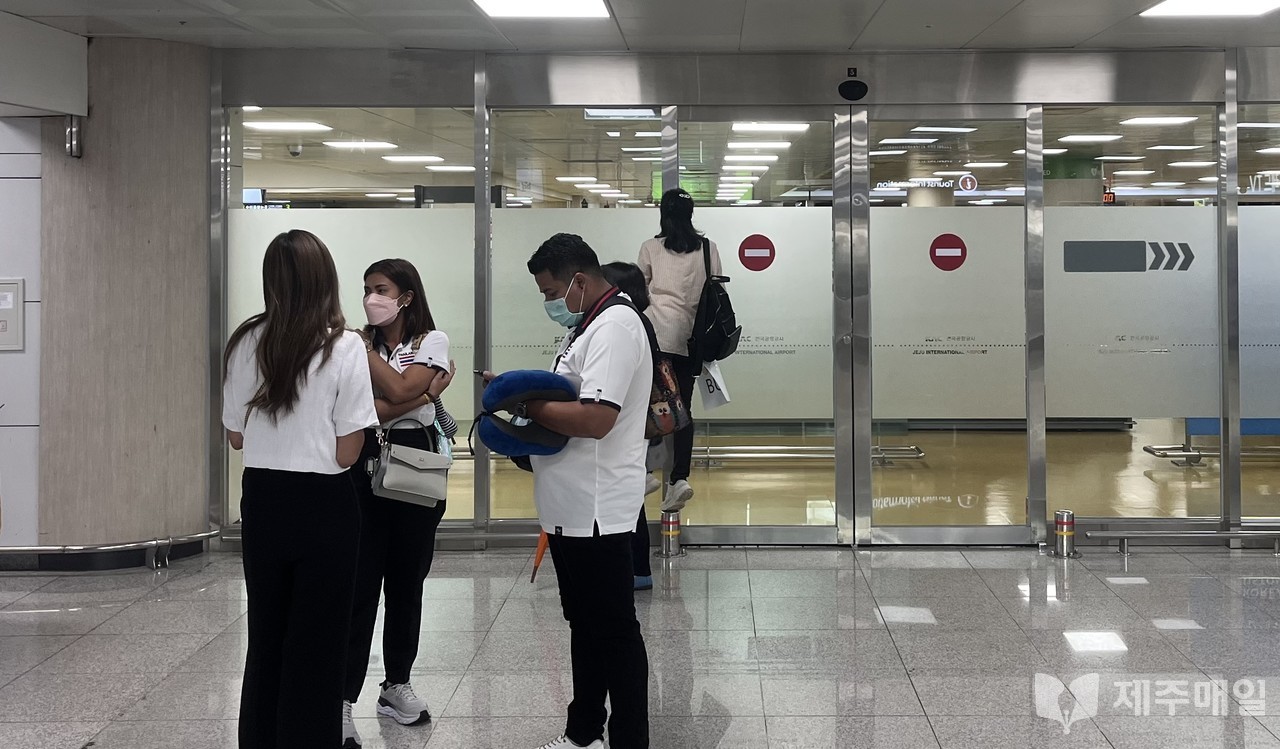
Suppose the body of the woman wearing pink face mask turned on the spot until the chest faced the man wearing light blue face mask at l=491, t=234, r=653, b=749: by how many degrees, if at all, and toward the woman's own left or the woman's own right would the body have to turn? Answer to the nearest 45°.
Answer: approximately 90° to the woman's own left

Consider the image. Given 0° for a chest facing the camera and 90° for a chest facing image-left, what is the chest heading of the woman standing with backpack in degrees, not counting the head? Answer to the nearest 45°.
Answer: approximately 180°

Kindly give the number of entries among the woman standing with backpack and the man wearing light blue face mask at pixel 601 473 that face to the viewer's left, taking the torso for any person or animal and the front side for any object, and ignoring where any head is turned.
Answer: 1

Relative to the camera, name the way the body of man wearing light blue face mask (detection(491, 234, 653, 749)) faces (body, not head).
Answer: to the viewer's left

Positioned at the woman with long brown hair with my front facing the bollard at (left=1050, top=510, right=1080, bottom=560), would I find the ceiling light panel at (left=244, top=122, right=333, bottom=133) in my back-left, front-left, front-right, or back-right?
front-left

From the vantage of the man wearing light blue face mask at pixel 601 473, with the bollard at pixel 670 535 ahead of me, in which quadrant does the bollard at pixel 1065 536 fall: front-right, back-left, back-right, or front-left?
front-right

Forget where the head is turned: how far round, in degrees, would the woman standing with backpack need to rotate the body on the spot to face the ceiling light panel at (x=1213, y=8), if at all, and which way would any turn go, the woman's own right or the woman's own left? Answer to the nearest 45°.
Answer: approximately 90° to the woman's own right

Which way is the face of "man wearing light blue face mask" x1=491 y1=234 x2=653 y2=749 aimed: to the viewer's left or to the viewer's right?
to the viewer's left

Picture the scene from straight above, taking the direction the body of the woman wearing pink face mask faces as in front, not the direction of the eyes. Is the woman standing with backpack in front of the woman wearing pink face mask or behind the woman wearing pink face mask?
behind

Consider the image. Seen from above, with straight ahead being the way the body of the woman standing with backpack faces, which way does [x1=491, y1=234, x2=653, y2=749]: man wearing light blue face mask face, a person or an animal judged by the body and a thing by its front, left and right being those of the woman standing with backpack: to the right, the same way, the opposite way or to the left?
to the left

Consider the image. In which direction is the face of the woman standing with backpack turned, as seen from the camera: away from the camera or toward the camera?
away from the camera
